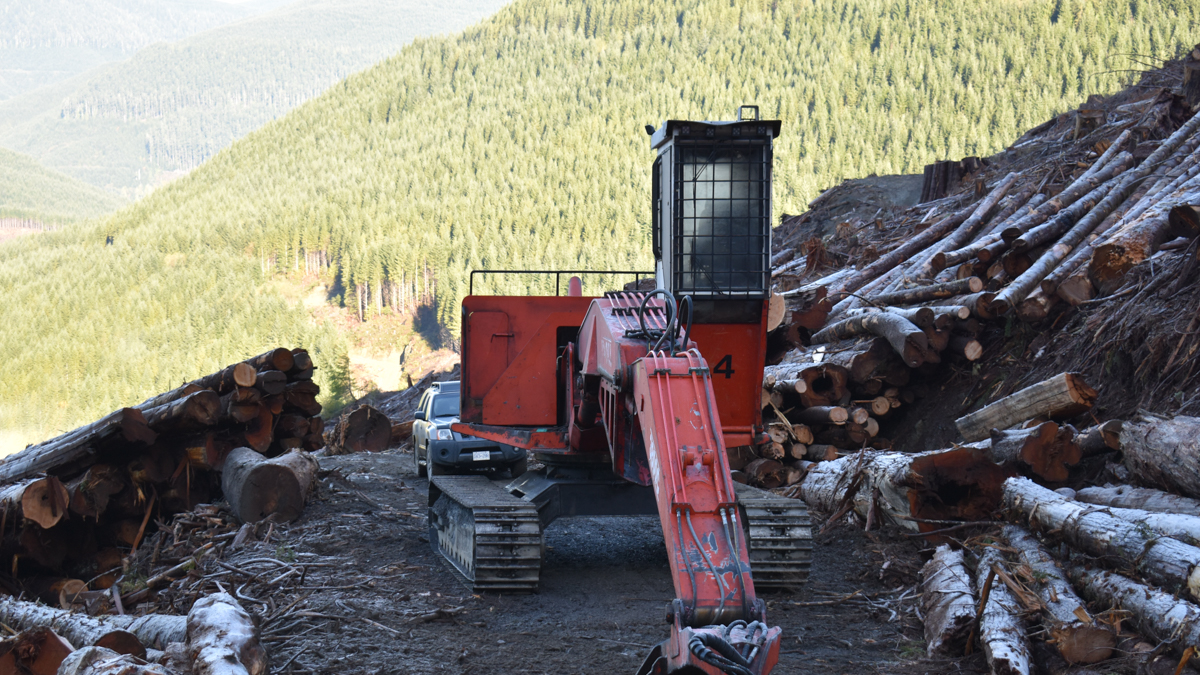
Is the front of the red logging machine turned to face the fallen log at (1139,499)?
no

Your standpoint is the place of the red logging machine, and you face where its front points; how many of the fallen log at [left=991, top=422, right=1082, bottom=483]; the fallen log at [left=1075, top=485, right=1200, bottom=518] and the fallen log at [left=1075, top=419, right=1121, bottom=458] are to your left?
3

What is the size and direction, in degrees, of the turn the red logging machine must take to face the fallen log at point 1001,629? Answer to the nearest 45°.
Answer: approximately 45° to its left

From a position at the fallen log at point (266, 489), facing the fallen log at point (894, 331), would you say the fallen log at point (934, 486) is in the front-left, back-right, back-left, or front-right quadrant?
front-right

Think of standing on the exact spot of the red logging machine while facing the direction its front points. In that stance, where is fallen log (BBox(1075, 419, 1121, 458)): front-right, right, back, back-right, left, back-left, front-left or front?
left

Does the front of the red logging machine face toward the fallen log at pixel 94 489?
no

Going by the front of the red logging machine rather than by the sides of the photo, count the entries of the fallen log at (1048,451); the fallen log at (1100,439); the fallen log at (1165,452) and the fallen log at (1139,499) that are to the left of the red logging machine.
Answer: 4

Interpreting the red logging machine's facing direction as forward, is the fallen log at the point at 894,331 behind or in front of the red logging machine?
behind

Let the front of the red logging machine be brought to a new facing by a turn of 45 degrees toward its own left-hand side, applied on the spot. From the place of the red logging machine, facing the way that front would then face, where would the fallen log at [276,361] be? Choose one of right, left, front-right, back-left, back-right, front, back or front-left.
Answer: back

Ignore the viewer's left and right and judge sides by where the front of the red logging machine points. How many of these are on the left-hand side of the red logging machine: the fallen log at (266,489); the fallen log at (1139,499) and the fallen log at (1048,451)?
2

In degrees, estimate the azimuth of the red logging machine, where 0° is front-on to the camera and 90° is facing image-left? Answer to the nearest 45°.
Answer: approximately 0°

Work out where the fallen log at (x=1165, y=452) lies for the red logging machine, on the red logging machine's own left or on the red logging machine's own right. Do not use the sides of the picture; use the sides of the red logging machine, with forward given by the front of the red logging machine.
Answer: on the red logging machine's own left

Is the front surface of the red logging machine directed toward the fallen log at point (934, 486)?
no

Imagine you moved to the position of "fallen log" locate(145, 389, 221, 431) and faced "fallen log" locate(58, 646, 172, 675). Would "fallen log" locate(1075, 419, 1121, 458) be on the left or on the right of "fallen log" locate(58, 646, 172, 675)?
left

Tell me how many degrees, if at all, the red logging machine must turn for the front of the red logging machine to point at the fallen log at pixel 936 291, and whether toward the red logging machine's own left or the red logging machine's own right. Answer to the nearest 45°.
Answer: approximately 135° to the red logging machine's own left

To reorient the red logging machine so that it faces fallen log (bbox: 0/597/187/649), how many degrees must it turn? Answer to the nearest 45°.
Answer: approximately 90° to its right

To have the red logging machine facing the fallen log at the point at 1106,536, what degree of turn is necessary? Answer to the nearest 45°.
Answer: approximately 45° to its left

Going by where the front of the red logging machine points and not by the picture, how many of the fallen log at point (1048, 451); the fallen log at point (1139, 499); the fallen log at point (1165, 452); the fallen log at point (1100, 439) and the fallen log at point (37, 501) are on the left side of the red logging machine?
4
